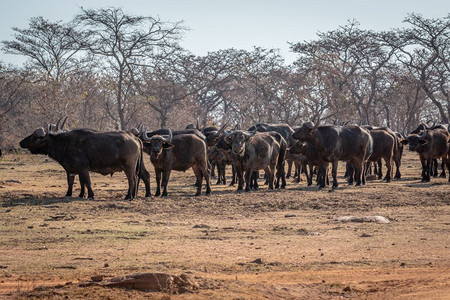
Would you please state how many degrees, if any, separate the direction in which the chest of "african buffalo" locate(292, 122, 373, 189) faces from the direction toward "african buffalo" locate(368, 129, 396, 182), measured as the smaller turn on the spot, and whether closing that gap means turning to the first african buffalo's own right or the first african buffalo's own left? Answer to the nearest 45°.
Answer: approximately 180°

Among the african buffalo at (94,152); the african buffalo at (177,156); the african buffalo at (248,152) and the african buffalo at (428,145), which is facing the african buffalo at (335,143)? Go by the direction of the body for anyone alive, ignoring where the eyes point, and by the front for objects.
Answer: the african buffalo at (428,145)

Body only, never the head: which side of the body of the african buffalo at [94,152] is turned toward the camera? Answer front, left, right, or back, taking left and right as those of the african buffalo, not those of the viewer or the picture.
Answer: left

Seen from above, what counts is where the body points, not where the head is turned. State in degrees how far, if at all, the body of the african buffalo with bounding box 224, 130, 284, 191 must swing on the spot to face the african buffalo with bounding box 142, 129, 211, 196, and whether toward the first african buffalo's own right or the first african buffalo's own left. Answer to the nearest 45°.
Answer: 0° — it already faces it

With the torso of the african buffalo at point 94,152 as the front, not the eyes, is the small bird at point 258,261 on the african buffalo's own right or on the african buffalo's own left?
on the african buffalo's own left

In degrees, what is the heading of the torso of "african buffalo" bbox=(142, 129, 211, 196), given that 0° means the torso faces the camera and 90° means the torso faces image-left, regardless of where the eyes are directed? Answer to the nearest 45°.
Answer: approximately 45°

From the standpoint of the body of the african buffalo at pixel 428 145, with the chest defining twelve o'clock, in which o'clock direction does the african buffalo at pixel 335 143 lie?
the african buffalo at pixel 335 143 is roughly at 12 o'clock from the african buffalo at pixel 428 145.

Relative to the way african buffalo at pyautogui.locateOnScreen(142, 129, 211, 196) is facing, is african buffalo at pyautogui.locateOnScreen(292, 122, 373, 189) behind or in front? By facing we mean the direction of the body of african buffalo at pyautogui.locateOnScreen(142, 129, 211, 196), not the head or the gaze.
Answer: behind

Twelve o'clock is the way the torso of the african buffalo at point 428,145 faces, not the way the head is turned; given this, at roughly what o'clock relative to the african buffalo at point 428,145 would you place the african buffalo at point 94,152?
the african buffalo at point 94,152 is roughly at 12 o'clock from the african buffalo at point 428,145.
